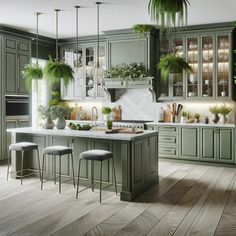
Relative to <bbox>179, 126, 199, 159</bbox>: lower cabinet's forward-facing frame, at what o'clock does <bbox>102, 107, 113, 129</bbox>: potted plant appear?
The potted plant is roughly at 2 o'clock from the lower cabinet.

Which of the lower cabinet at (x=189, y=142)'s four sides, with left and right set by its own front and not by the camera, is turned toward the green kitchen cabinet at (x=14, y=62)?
right

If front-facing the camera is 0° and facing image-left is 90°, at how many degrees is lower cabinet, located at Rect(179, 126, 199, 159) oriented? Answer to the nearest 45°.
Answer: approximately 0°

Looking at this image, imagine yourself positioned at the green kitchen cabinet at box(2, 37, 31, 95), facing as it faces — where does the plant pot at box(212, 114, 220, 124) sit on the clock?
The plant pot is roughly at 11 o'clock from the green kitchen cabinet.

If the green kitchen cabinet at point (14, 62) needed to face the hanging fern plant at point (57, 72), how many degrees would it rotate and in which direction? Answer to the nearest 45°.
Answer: approximately 45° to its right

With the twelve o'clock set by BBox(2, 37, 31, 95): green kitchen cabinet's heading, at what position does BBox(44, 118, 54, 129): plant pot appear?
The plant pot is roughly at 1 o'clock from the green kitchen cabinet.

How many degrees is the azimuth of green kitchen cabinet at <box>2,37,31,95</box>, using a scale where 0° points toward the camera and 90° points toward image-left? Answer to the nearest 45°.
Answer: approximately 315°

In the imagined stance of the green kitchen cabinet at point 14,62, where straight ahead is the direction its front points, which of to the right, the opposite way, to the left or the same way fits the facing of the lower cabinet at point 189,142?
to the right
